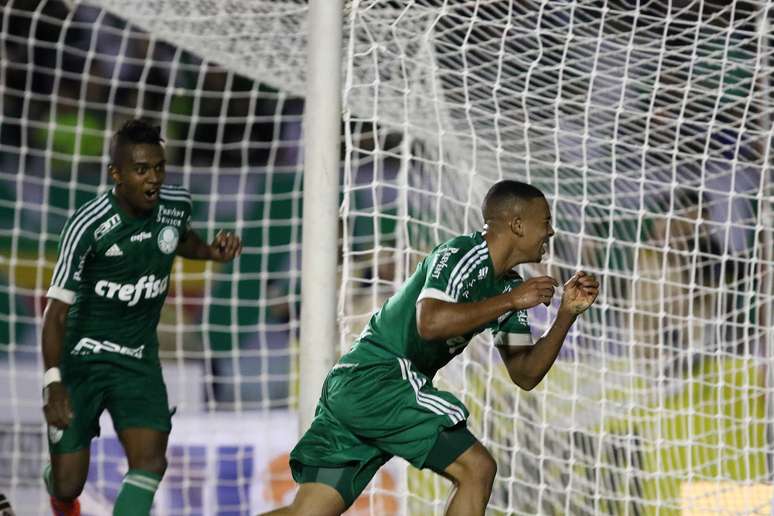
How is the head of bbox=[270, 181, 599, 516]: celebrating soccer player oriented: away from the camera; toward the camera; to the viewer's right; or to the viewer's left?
to the viewer's right

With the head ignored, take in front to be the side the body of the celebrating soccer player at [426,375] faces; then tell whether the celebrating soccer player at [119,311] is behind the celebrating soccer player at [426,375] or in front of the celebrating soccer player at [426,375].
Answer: behind

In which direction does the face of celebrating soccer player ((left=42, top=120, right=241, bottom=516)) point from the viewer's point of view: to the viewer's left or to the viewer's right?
to the viewer's right

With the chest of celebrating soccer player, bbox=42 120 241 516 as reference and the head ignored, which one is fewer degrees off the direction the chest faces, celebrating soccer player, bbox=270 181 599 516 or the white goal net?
the celebrating soccer player

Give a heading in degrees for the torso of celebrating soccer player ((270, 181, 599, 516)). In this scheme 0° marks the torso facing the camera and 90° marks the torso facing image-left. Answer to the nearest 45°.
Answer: approximately 270°

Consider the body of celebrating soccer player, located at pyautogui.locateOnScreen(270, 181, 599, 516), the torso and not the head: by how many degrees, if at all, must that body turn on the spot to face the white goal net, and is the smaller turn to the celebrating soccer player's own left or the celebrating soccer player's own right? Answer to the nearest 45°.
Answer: approximately 90° to the celebrating soccer player's own left
